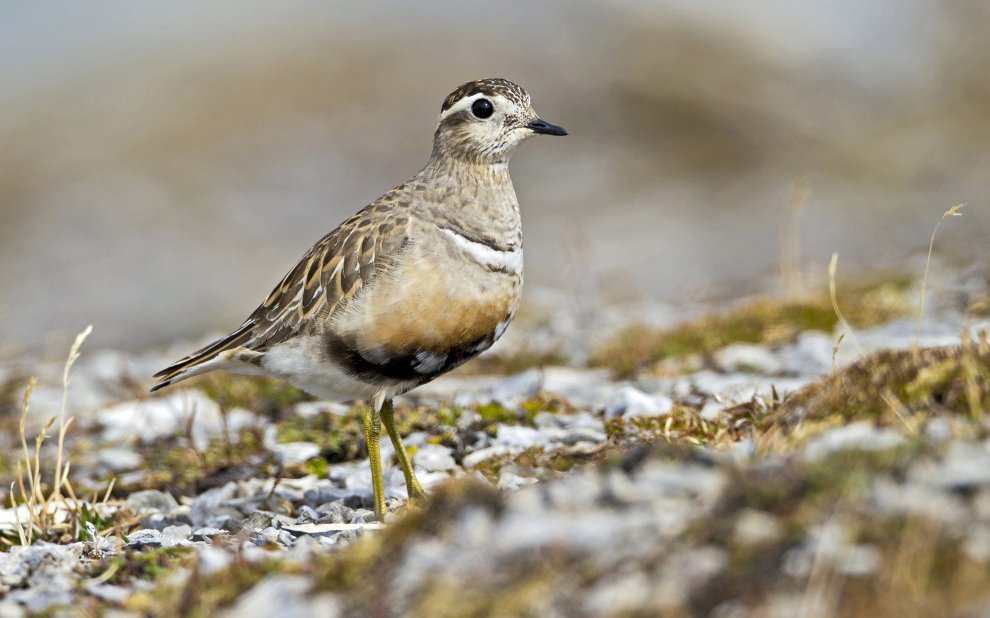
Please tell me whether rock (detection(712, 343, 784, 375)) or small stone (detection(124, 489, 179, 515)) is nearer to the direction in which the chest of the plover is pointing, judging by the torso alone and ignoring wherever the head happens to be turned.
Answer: the rock

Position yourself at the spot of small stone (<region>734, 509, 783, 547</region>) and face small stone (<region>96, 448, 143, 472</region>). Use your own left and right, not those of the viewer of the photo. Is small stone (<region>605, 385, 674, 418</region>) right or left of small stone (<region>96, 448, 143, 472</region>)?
right

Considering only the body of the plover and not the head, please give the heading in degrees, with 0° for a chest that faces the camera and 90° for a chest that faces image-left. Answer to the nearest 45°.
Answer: approximately 270°

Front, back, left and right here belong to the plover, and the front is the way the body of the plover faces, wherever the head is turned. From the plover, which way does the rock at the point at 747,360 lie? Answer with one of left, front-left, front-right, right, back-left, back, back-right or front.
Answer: front-left

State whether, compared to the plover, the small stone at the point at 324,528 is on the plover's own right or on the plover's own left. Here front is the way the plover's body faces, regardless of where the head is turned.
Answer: on the plover's own right

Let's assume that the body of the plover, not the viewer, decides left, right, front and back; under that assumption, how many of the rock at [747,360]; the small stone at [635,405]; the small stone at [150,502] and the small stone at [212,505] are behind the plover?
2

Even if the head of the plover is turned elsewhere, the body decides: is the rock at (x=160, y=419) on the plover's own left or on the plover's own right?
on the plover's own left

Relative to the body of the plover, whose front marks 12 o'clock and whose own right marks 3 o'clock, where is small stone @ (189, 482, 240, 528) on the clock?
The small stone is roughly at 6 o'clock from the plover.

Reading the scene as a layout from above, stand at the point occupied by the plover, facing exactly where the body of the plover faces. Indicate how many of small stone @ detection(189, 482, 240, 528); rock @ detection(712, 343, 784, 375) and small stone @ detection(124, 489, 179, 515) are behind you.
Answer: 2

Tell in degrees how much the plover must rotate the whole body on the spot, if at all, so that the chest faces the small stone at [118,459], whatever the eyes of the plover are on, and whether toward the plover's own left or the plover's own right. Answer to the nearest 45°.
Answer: approximately 135° to the plover's own left
